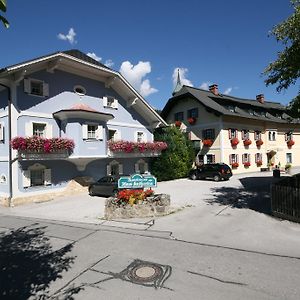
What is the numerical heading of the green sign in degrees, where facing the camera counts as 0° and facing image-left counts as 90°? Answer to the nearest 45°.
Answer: approximately 0°

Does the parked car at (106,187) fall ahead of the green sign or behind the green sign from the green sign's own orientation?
behind

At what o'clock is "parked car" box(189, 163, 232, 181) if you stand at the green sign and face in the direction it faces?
The parked car is roughly at 7 o'clock from the green sign.

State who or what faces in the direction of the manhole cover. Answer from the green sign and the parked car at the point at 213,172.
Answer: the green sign

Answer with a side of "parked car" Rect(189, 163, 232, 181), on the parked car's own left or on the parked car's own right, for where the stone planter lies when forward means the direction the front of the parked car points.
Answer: on the parked car's own left

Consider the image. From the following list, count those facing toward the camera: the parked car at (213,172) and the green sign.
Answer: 1

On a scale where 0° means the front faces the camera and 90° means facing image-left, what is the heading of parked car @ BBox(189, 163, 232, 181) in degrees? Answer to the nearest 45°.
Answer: approximately 135°

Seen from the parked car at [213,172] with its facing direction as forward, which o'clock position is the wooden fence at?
The wooden fence is roughly at 7 o'clock from the parked car.
